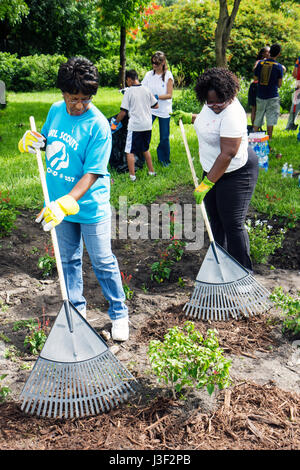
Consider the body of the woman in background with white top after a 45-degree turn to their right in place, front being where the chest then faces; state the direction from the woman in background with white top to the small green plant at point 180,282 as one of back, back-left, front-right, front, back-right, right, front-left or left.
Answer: left

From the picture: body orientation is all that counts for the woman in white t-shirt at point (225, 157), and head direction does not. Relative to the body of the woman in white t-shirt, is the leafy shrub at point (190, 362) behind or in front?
in front

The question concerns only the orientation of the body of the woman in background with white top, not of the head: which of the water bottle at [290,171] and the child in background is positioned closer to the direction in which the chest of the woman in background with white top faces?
the child in background

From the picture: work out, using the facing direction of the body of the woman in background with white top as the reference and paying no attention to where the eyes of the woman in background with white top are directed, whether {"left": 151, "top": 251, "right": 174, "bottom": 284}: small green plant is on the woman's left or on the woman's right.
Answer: on the woman's left

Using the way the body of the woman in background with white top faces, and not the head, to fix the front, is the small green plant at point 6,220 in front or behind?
in front

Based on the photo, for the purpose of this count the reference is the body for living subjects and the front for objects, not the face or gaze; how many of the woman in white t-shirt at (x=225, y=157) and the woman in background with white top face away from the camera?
0

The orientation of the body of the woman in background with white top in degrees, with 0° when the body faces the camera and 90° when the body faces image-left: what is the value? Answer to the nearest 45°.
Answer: approximately 45°

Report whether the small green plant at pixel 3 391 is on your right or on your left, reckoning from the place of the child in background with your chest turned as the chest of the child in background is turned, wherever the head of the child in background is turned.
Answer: on your left

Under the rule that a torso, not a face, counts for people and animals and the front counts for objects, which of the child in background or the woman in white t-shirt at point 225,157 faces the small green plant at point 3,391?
the woman in white t-shirt

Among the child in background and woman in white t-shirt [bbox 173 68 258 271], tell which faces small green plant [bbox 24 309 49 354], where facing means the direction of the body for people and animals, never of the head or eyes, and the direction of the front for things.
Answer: the woman in white t-shirt

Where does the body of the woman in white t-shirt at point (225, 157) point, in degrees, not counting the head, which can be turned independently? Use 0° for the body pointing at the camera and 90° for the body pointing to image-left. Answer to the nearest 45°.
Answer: approximately 45°

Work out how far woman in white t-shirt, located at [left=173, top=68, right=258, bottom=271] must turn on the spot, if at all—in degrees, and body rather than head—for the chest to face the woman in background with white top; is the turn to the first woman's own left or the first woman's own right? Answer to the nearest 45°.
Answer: approximately 135° to the first woman's own right

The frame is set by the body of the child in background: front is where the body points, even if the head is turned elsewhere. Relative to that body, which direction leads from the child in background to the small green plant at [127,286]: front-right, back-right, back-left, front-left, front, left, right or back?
back-left
